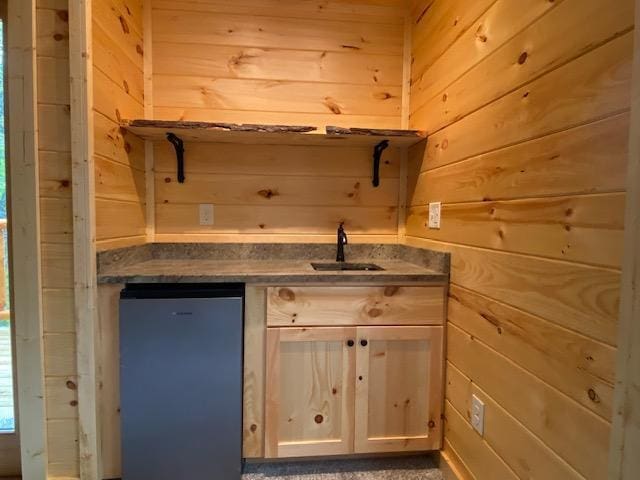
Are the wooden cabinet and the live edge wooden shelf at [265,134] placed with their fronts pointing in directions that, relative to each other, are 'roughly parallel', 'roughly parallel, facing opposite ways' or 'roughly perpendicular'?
roughly parallel

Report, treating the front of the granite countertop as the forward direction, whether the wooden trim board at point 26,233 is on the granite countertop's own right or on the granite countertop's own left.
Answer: on the granite countertop's own right

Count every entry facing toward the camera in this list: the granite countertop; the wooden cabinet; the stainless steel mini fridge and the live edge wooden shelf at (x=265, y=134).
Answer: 4

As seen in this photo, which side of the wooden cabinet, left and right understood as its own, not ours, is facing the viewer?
front

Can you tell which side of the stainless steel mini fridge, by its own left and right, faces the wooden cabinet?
left

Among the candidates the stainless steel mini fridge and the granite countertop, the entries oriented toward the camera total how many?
2

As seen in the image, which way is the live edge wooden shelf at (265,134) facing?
toward the camera

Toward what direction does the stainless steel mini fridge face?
toward the camera
